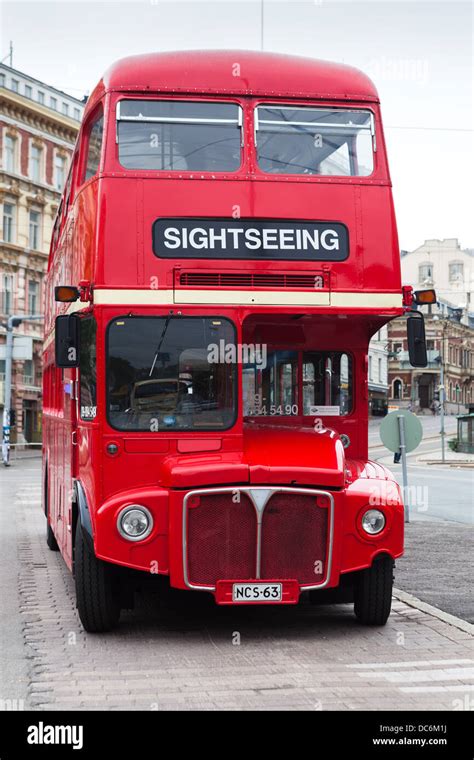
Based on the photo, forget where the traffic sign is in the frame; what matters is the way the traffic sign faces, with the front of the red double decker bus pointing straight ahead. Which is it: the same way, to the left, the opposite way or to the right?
the opposite way

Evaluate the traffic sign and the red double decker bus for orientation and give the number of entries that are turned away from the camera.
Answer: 1

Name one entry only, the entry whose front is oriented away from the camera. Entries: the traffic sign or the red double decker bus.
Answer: the traffic sign

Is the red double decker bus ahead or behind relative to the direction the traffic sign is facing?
behind

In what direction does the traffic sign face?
away from the camera

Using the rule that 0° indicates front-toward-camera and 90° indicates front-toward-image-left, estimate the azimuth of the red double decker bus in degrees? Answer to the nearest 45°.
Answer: approximately 0°
